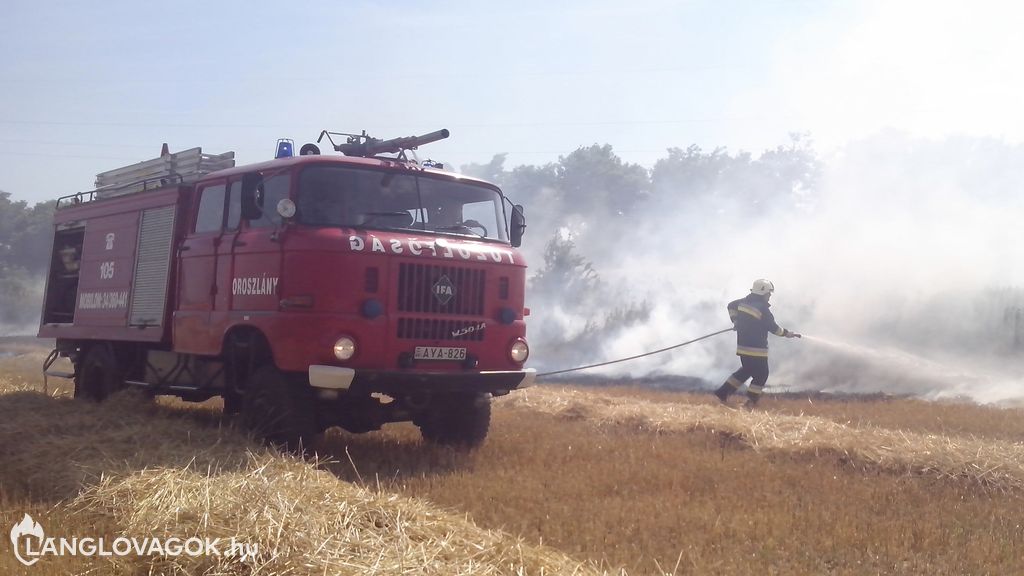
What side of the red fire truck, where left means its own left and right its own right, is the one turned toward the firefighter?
left
